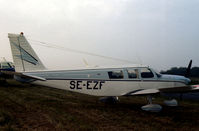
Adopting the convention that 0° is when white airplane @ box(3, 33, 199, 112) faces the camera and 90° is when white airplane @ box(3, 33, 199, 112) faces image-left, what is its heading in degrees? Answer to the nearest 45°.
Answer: approximately 270°
